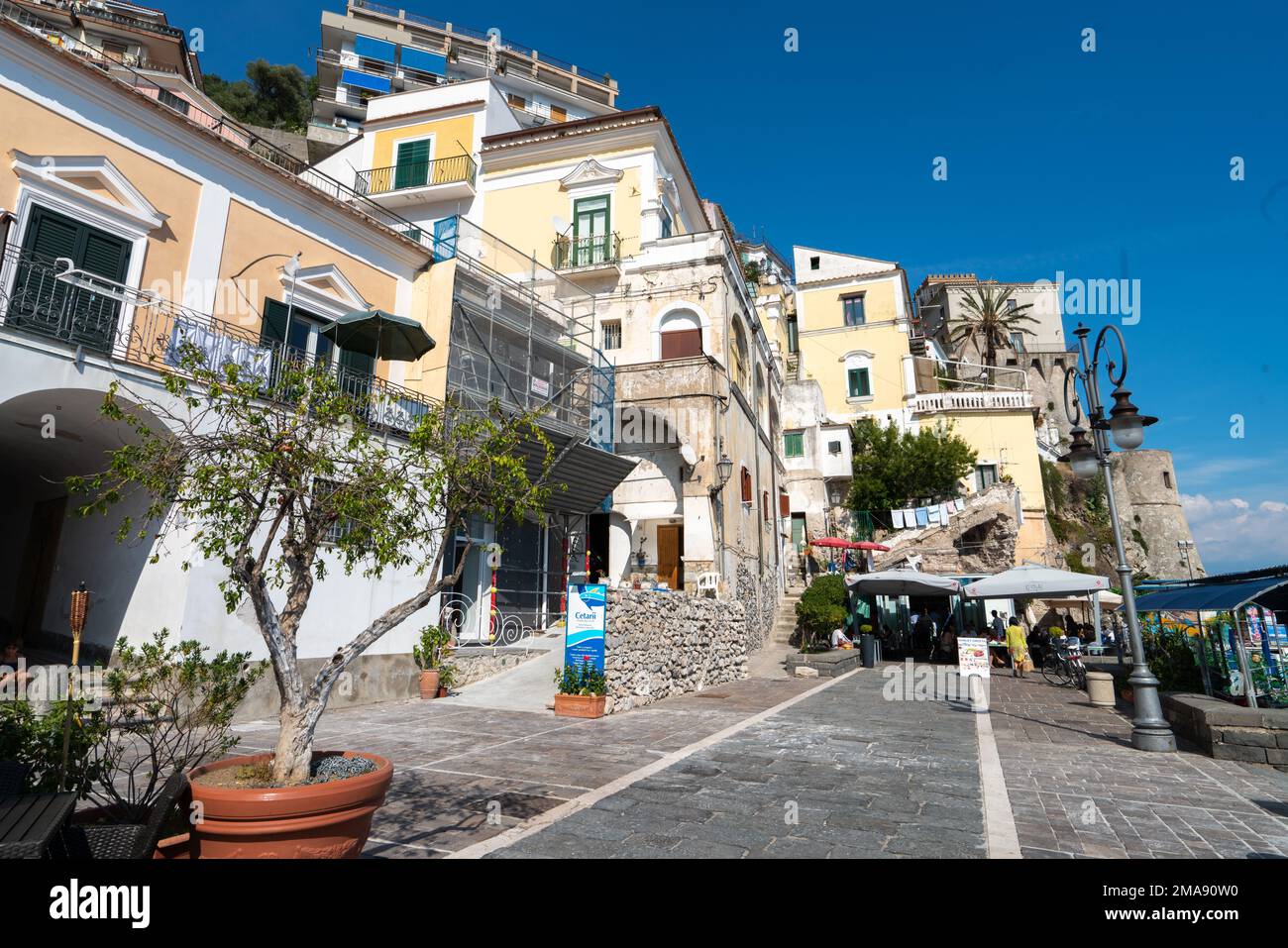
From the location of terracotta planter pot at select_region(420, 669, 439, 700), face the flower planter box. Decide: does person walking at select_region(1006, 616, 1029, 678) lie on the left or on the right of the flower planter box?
left

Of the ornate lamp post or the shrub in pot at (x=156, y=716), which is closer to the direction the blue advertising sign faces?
the shrub in pot

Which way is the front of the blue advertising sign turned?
toward the camera

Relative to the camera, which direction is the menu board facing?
toward the camera

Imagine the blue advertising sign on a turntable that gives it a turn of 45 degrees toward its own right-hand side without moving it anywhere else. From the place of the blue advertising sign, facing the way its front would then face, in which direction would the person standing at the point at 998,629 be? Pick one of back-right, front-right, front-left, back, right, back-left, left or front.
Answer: back

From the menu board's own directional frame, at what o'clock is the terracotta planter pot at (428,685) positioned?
The terracotta planter pot is roughly at 2 o'clock from the menu board.

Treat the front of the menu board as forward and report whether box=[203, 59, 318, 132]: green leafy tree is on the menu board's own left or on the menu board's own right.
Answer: on the menu board's own right

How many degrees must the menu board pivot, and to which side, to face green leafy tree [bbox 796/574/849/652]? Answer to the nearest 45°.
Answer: approximately 135° to its right
